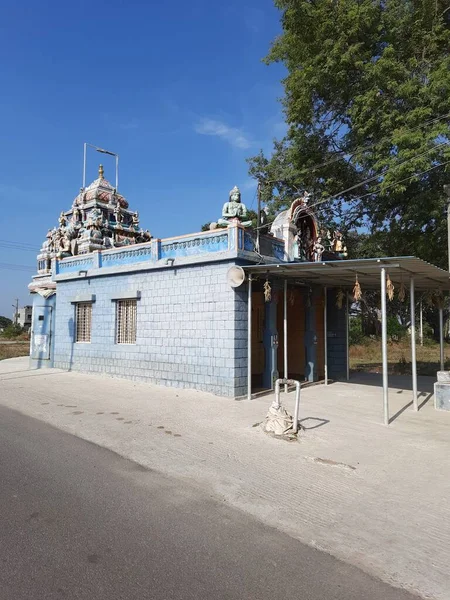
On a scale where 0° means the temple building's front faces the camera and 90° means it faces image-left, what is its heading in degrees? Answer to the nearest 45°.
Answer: approximately 315°
